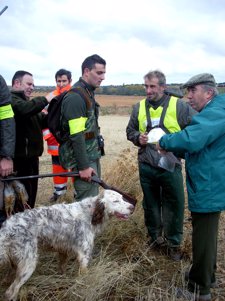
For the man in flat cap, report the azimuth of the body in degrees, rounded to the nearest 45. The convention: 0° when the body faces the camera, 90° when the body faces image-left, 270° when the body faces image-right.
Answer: approximately 90°

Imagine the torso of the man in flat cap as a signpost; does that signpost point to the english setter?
yes

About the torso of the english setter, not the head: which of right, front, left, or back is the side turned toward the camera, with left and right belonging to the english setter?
right

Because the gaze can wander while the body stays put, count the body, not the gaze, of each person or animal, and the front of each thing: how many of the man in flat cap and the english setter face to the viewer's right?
1

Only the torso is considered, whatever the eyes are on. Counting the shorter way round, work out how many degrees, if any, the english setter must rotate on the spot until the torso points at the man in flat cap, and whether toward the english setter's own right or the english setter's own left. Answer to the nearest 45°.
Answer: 0° — it already faces them

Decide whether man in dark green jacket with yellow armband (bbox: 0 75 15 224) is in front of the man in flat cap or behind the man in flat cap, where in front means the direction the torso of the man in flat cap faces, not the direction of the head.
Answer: in front

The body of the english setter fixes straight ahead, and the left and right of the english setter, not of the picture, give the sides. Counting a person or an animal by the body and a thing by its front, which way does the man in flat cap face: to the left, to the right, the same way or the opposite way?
the opposite way
